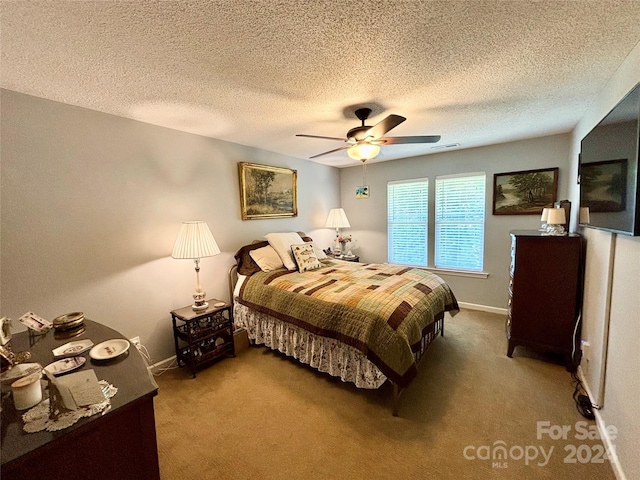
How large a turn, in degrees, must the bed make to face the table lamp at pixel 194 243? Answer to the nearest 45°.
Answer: approximately 135° to its right

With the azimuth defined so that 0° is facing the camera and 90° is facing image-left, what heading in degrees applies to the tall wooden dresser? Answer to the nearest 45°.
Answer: approximately 90°

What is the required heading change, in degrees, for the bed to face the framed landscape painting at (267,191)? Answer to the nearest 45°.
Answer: approximately 180°

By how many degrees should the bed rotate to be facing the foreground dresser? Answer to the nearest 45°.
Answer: approximately 90° to its right

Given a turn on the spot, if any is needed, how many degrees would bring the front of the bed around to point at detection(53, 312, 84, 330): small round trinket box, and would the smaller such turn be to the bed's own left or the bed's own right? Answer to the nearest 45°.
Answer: approximately 90° to the bed's own right

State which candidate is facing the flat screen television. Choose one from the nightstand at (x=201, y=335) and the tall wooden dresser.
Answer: the nightstand

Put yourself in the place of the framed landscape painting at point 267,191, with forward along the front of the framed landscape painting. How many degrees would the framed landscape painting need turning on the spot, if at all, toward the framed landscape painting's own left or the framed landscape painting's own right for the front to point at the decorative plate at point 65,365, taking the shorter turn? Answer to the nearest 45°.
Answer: approximately 45° to the framed landscape painting's own right

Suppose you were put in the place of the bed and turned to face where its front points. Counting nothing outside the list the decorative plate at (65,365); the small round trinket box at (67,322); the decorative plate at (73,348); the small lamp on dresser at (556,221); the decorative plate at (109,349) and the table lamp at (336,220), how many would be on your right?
4

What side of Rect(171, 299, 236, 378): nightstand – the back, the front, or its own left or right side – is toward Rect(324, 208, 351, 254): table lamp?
left

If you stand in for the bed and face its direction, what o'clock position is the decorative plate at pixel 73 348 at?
The decorative plate is roughly at 3 o'clock from the bed.

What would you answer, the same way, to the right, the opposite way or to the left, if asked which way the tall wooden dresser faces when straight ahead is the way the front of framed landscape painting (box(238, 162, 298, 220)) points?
the opposite way

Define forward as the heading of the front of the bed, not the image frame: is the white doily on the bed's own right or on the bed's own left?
on the bed's own right
